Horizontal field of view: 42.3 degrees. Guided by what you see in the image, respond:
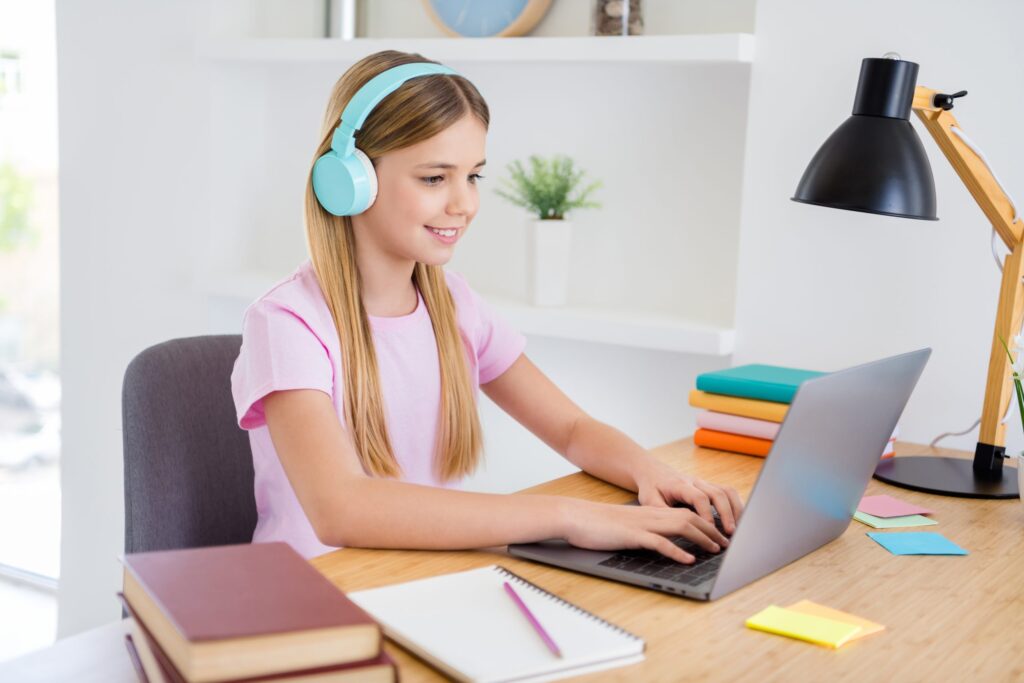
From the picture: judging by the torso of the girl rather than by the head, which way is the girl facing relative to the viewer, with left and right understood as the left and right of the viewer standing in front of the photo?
facing the viewer and to the right of the viewer

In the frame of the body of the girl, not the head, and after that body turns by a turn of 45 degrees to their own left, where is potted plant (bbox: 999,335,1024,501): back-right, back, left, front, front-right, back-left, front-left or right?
front

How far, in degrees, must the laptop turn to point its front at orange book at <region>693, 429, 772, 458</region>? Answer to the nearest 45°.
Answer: approximately 45° to its right

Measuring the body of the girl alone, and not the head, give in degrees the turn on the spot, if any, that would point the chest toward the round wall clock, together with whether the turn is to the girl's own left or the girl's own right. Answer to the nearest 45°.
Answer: approximately 135° to the girl's own left

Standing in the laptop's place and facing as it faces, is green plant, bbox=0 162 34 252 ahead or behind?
ahead

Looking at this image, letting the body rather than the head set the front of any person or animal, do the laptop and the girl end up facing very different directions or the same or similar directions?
very different directions

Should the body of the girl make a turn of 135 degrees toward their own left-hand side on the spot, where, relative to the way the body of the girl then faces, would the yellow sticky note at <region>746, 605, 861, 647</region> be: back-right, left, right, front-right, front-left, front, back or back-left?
back-right

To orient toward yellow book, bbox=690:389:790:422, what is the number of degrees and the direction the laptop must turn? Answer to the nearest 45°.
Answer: approximately 45° to its right

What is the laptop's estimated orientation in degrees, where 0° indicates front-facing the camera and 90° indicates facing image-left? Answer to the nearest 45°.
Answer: approximately 135°

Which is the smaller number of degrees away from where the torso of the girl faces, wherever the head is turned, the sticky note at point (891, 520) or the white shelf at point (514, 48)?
the sticky note

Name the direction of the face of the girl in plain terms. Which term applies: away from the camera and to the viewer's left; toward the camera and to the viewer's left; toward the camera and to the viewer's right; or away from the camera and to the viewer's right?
toward the camera and to the viewer's right

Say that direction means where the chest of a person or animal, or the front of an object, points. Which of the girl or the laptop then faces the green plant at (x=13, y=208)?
the laptop
